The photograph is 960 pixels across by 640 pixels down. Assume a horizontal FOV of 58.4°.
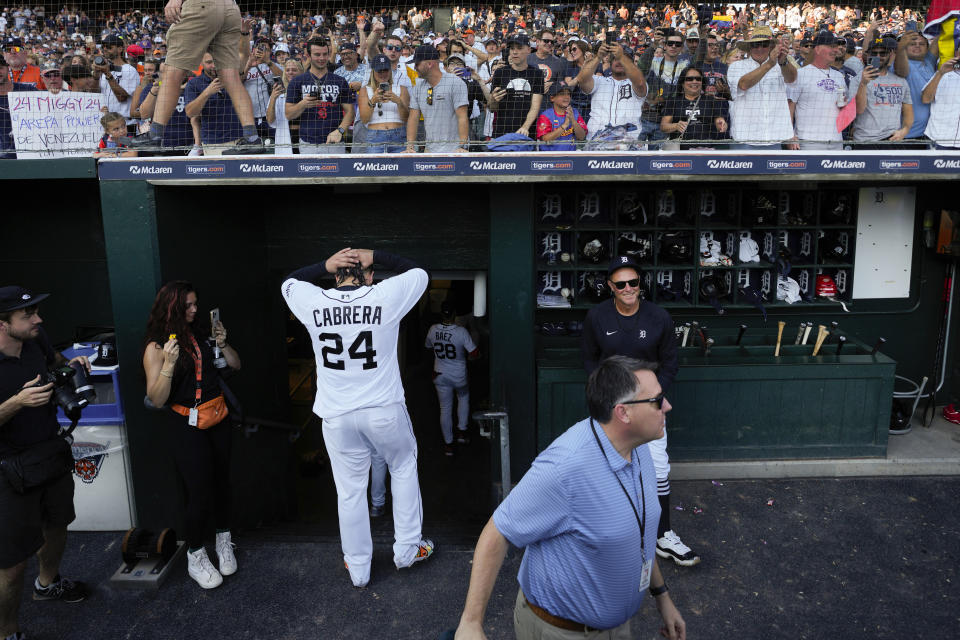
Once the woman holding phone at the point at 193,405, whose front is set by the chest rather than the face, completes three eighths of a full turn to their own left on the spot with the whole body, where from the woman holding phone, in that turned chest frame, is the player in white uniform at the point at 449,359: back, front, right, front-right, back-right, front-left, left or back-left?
front-right

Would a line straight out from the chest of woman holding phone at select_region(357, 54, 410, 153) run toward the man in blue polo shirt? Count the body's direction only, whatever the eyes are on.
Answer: yes

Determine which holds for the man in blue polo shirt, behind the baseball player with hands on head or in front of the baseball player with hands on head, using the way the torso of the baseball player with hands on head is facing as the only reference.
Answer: behind

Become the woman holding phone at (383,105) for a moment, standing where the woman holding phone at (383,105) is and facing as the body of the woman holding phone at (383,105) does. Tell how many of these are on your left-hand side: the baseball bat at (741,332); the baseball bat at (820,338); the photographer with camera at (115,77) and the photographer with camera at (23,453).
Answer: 2

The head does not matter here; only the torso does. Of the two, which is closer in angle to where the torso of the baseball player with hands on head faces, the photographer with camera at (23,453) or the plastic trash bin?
the plastic trash bin

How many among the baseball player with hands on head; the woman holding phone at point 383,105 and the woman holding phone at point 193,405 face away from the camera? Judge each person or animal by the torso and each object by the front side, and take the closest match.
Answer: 1

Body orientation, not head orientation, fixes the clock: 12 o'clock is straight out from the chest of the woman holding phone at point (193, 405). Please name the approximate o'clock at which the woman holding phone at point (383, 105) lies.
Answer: the woman holding phone at point (383, 105) is roughly at 9 o'clock from the woman holding phone at point (193, 405).

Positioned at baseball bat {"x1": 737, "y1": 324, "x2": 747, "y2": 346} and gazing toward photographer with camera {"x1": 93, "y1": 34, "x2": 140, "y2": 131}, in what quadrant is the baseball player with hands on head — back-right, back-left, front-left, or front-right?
front-left

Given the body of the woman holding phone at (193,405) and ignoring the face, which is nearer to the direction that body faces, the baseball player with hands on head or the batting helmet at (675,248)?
the baseball player with hands on head

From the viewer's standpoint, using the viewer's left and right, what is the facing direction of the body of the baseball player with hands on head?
facing away from the viewer

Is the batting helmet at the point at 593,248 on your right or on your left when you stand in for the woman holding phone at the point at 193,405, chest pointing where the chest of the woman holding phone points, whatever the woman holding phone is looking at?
on your left

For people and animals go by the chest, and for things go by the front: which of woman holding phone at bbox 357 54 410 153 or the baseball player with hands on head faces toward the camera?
the woman holding phone

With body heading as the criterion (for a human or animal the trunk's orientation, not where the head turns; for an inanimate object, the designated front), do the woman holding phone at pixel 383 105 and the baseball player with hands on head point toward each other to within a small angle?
yes

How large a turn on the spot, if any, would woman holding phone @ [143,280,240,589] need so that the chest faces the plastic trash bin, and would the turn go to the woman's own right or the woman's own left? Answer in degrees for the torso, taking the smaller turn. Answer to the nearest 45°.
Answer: approximately 180°

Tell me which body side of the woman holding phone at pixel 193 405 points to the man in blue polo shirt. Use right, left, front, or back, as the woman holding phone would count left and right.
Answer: front

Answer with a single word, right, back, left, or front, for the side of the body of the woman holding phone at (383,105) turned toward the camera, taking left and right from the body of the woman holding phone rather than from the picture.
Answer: front

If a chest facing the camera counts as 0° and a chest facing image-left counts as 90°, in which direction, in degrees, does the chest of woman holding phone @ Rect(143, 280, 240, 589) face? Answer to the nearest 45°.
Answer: approximately 315°

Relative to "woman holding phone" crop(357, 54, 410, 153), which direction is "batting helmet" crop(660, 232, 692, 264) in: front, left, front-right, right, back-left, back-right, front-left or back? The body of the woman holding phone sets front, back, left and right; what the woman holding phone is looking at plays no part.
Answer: left

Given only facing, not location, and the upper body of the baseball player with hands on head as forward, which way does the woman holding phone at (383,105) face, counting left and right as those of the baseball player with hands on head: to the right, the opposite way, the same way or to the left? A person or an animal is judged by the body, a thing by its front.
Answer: the opposite way

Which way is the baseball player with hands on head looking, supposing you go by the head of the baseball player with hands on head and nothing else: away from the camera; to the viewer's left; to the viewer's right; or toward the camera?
away from the camera
